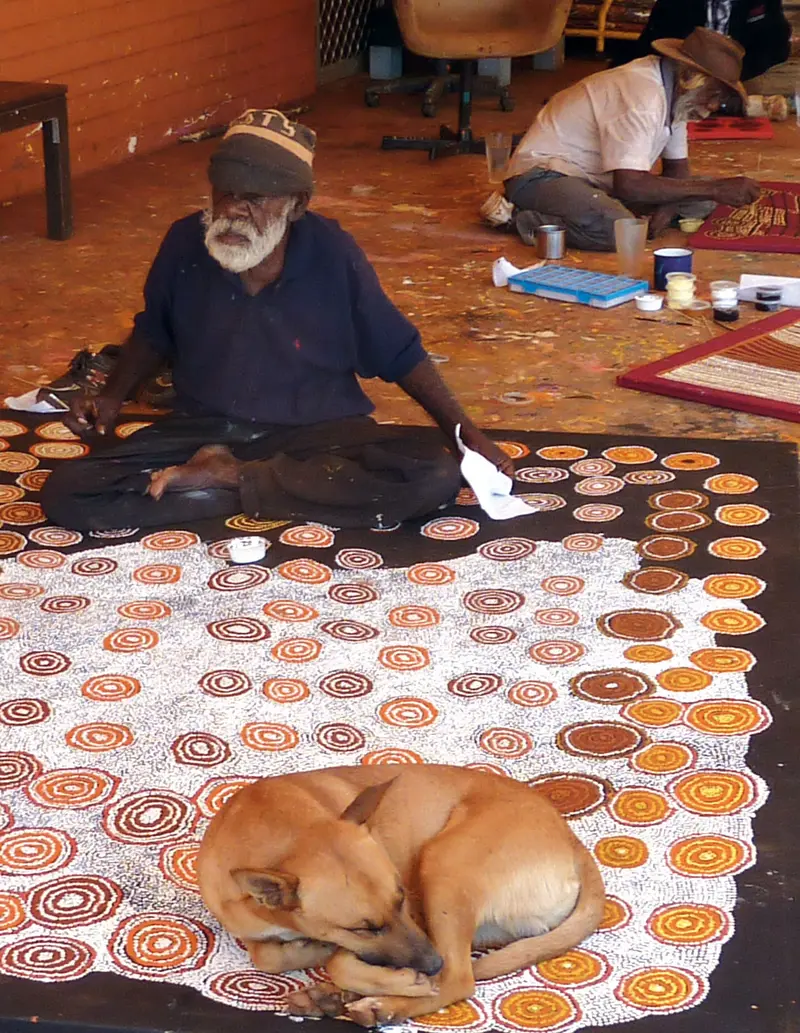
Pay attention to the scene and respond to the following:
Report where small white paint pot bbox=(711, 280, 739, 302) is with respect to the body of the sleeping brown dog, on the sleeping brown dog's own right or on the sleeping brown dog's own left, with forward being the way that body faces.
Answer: on the sleeping brown dog's own right

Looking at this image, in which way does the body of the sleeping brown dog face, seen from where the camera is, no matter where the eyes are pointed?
to the viewer's left

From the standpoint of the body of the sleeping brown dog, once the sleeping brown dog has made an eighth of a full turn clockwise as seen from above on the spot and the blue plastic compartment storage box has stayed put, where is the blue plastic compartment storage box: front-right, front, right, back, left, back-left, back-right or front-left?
front-right

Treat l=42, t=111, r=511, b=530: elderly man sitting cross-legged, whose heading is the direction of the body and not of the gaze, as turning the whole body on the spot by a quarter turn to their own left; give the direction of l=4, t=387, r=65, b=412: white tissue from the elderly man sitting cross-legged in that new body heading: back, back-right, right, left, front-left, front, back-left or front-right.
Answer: back-left

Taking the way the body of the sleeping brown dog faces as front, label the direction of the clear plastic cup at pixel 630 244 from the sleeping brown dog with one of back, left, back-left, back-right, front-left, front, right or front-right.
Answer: right

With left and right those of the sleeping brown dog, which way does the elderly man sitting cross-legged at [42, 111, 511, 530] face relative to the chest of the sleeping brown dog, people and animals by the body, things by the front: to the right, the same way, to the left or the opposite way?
to the left

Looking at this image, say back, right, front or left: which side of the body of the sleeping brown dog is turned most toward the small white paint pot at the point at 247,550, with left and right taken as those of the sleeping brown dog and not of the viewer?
right

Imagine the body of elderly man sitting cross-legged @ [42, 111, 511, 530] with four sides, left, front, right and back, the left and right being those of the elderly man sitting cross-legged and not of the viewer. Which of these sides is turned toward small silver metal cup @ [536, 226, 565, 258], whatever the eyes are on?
back

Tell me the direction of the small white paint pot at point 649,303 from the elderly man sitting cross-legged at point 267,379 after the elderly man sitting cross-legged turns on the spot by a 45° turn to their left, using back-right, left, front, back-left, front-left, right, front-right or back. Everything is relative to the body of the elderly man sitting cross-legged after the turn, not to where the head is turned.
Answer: left

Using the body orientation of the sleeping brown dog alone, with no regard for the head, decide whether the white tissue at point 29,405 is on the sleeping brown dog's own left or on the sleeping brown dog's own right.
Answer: on the sleeping brown dog's own right

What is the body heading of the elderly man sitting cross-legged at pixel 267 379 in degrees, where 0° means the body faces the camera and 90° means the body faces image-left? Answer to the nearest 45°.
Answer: approximately 0°

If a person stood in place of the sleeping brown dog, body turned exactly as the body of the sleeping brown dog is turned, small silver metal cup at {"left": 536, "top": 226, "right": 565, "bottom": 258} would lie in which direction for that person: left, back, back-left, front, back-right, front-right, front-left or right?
right

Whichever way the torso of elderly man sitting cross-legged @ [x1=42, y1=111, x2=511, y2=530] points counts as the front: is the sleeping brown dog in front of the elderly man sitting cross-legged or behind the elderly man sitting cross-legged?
in front

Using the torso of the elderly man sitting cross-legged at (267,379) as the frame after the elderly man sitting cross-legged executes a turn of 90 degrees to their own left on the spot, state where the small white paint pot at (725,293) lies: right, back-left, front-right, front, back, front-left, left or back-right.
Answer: front-left

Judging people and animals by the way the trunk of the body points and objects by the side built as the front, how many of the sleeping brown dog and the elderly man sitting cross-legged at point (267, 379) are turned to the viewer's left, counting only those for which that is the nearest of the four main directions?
1
